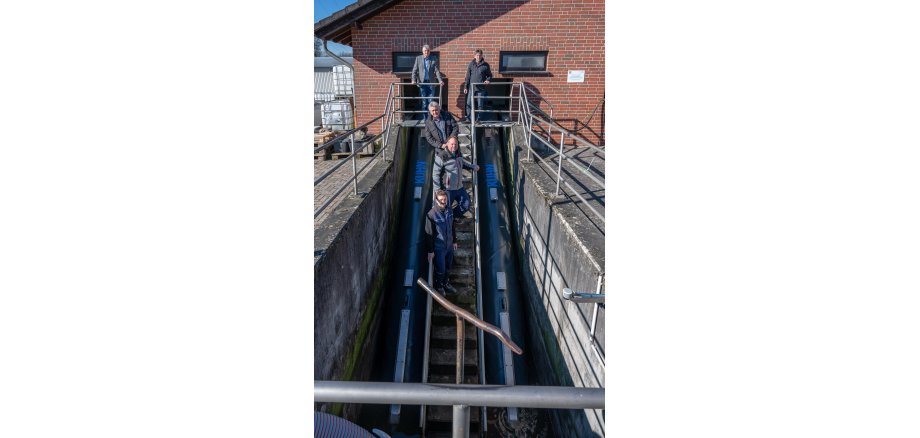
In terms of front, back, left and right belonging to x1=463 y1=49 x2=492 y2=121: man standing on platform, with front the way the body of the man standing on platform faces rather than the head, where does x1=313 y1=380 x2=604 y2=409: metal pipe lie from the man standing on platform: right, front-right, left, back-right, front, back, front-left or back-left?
front

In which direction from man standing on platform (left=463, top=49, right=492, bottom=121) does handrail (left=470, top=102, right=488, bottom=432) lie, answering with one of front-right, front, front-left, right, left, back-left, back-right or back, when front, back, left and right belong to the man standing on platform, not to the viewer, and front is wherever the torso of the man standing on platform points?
front

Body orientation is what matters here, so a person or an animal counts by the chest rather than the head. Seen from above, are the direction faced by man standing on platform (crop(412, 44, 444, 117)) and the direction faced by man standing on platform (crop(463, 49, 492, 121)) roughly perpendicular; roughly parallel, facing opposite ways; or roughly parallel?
roughly parallel

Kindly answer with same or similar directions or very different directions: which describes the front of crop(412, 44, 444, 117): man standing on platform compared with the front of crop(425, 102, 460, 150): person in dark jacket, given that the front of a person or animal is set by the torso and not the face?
same or similar directions

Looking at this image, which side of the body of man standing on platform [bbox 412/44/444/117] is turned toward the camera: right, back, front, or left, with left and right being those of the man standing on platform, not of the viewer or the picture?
front

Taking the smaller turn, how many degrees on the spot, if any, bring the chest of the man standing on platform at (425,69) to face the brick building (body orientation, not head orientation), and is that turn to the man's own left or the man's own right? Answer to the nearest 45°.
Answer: approximately 135° to the man's own left

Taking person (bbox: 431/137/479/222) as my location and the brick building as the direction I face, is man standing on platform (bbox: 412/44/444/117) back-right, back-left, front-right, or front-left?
front-left

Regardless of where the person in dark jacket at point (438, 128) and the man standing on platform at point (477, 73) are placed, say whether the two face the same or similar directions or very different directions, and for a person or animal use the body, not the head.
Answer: same or similar directions

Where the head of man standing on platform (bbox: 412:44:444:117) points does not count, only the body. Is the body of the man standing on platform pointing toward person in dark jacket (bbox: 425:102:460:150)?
yes

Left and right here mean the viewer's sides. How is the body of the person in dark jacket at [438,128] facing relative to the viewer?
facing the viewer

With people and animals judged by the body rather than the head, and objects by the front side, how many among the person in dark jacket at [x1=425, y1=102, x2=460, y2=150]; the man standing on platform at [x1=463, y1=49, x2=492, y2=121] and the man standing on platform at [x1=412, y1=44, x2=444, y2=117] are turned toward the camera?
3

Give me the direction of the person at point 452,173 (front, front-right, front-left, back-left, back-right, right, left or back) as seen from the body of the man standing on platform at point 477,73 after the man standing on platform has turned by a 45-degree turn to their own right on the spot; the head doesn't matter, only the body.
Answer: front-left
